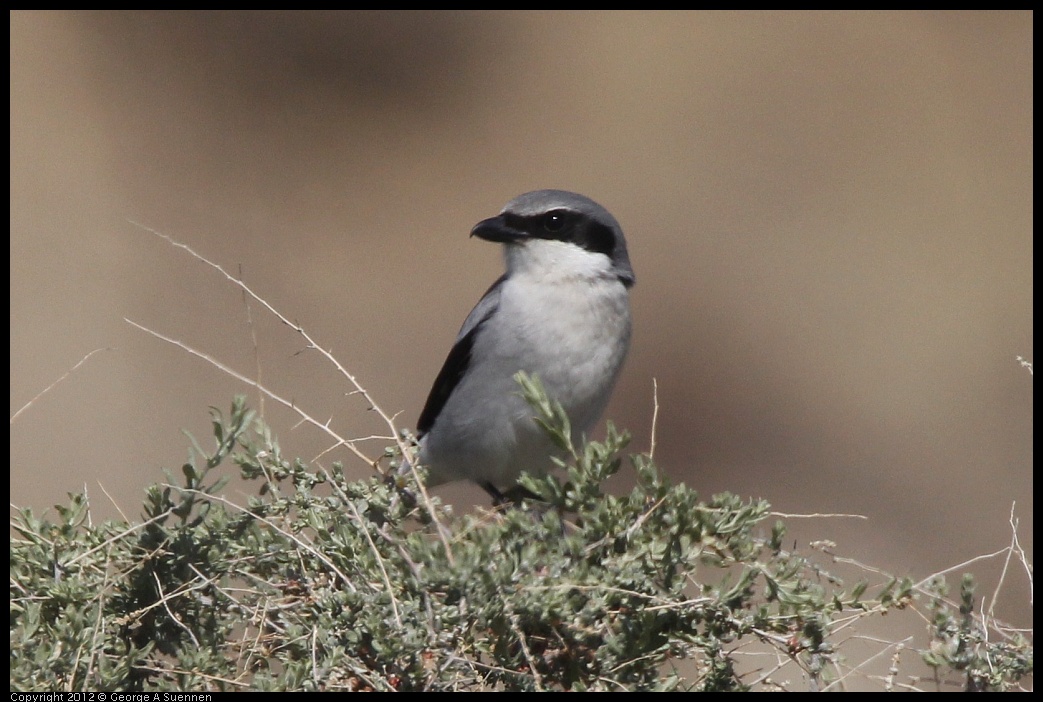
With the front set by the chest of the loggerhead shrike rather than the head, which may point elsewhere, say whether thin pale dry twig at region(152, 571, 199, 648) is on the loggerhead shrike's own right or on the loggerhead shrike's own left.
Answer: on the loggerhead shrike's own right

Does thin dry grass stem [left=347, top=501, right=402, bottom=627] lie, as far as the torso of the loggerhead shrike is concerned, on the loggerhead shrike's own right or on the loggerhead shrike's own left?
on the loggerhead shrike's own right

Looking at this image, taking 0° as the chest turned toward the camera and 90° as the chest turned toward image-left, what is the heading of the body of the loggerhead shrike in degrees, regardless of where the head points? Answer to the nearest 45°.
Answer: approximately 315°
